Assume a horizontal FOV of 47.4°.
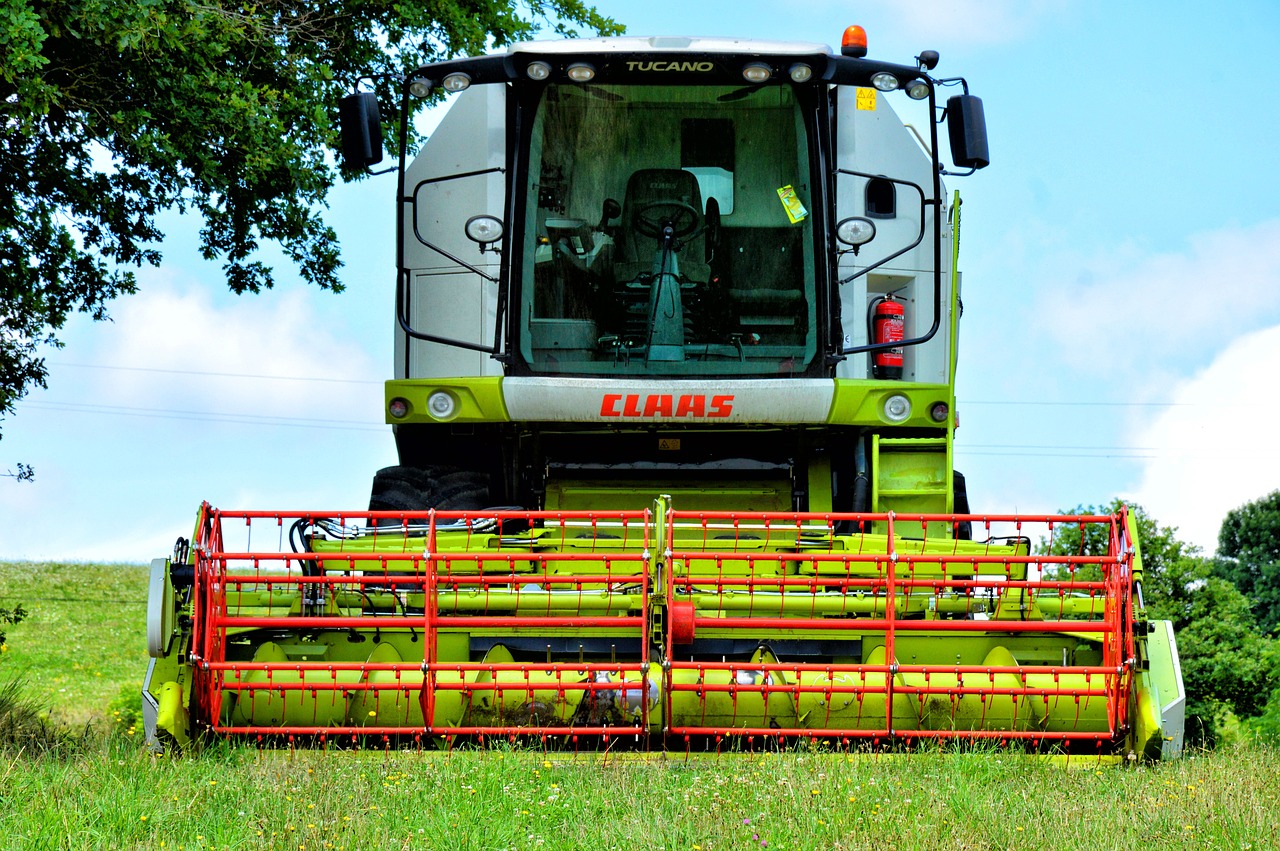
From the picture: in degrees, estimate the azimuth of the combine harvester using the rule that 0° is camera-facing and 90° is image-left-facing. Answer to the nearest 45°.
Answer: approximately 0°

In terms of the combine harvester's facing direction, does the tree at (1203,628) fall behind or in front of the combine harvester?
behind

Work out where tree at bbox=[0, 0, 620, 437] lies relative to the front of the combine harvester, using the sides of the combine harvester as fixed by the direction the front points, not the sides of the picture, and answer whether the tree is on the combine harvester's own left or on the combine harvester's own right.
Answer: on the combine harvester's own right

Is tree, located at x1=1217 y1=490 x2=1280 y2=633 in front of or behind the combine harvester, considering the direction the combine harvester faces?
behind
